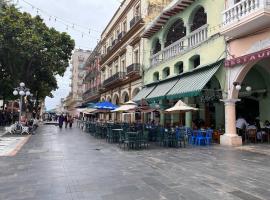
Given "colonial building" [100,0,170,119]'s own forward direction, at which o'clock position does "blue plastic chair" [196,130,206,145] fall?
The blue plastic chair is roughly at 10 o'clock from the colonial building.

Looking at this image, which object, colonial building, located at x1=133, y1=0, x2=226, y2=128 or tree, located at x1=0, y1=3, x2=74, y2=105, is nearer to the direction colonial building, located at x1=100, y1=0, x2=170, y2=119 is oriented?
the tree

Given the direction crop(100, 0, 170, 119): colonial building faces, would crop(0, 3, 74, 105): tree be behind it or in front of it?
in front

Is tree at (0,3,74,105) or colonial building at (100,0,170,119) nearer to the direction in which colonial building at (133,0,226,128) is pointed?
the tree

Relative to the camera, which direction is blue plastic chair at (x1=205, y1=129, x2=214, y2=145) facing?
to the viewer's left

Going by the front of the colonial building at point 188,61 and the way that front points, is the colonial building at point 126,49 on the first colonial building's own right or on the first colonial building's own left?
on the first colonial building's own right

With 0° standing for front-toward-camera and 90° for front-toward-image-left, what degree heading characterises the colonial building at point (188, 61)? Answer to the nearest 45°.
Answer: approximately 45°

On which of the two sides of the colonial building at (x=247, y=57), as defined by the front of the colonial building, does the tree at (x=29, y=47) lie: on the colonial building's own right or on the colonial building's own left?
on the colonial building's own right
